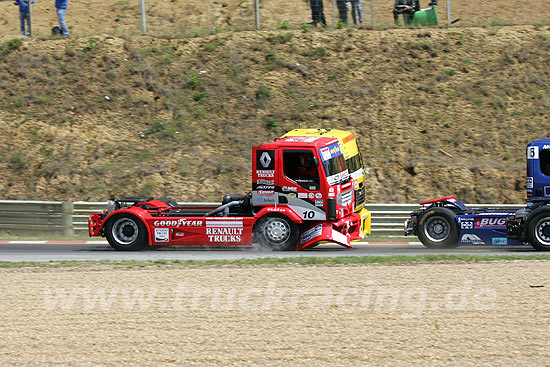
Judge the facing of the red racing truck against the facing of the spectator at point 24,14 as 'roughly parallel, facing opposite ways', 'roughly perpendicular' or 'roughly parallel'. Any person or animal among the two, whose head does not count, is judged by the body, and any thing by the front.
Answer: roughly perpendicular

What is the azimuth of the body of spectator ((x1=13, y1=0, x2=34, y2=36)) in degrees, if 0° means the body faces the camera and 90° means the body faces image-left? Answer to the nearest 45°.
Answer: approximately 0°

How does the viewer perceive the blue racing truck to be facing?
facing to the right of the viewer

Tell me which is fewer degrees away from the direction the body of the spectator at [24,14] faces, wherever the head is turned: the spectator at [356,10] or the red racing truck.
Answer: the red racing truck

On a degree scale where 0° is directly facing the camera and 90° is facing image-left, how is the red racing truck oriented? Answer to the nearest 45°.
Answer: approximately 270°

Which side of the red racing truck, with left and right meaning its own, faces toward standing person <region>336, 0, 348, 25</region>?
left

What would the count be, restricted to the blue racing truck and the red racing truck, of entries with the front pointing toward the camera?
0

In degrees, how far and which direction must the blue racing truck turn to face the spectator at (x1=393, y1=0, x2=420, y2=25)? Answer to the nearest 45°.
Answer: approximately 90° to its left

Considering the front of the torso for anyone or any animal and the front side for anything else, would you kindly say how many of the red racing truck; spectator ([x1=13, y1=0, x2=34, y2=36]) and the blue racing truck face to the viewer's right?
2

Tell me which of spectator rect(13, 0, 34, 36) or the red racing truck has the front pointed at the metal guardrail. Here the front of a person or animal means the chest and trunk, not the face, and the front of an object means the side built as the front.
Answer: the spectator

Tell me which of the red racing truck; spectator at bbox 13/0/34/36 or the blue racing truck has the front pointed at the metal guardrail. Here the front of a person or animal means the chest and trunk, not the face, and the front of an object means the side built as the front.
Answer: the spectator

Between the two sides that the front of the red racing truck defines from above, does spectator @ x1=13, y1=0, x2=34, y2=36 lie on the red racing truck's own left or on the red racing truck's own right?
on the red racing truck's own left

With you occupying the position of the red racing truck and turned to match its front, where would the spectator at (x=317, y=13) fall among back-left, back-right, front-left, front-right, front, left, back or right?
left
